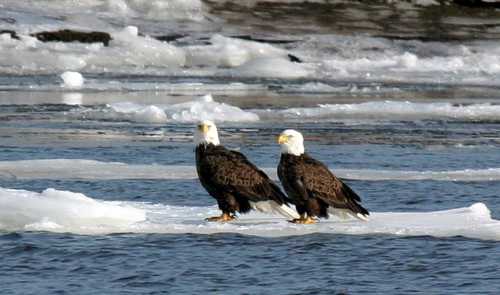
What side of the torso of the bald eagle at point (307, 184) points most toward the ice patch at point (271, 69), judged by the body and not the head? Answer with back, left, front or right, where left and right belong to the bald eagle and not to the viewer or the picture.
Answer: right

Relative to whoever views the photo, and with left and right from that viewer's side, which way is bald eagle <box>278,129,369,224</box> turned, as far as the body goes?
facing to the left of the viewer

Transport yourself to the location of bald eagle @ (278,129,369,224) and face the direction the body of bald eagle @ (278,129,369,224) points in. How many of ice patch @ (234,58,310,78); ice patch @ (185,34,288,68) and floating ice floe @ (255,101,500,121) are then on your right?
3

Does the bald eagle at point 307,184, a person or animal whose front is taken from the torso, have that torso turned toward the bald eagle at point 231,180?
yes

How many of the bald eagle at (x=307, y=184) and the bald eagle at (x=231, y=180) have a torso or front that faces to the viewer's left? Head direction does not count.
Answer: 2

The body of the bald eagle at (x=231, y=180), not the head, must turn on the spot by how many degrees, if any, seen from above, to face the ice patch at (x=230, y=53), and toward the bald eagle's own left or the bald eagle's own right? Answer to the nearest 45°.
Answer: approximately 90° to the bald eagle's own right

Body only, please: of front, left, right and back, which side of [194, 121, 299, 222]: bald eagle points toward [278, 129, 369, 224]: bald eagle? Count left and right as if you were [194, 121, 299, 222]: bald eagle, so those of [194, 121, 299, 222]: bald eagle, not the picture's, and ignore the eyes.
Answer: back

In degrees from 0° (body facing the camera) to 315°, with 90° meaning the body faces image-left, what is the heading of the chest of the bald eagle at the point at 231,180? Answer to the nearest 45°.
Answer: approximately 90°

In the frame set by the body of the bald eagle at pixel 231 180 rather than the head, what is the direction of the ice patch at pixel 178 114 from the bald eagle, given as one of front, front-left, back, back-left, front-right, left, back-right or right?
right

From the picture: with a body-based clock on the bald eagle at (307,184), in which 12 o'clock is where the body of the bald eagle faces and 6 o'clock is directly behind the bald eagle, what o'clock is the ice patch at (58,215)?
The ice patch is roughly at 12 o'clock from the bald eagle.
